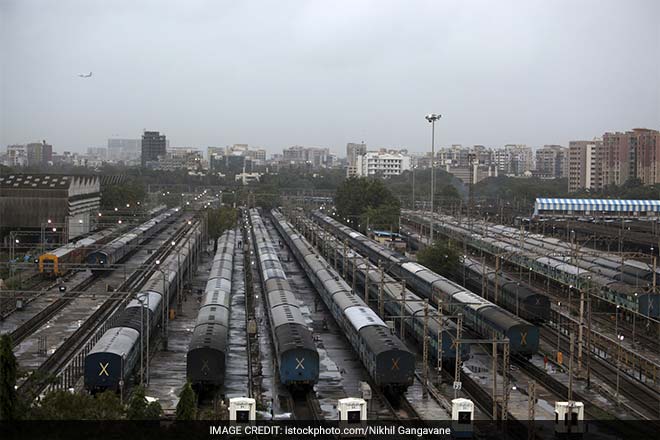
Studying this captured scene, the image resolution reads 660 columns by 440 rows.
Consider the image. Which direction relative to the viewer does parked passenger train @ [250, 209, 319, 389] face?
away from the camera

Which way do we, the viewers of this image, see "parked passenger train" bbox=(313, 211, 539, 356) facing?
facing away from the viewer and to the left of the viewer

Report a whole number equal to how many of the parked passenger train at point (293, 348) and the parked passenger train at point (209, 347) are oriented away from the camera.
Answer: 2

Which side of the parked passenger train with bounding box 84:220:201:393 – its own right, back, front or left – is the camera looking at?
back

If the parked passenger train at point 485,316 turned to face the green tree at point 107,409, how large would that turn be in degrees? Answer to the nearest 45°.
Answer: approximately 90° to its left

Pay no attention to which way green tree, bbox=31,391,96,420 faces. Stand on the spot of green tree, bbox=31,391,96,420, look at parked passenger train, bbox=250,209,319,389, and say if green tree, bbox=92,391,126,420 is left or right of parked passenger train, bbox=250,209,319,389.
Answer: right

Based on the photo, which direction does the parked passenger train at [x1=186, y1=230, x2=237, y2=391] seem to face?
away from the camera
